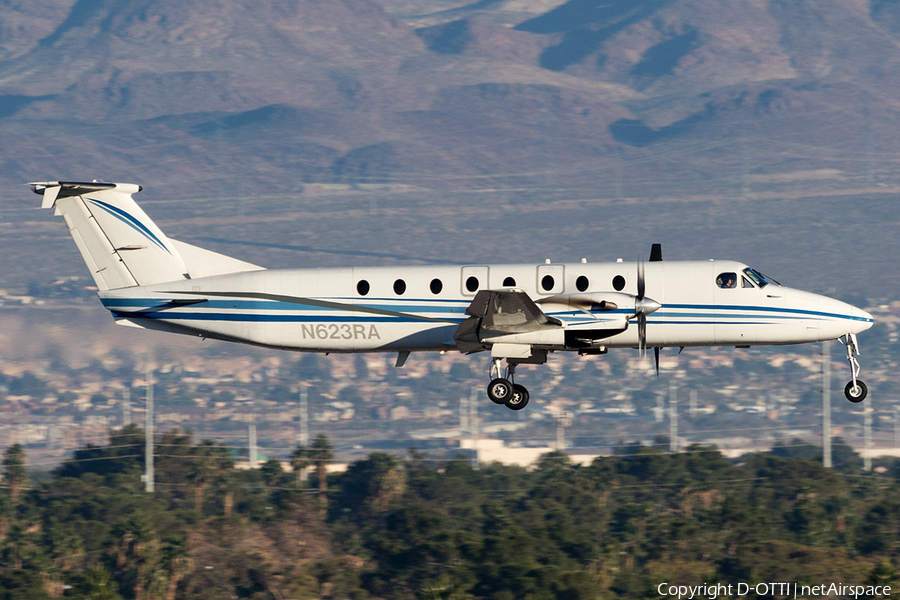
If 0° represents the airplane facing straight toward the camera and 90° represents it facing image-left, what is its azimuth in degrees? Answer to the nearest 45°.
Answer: approximately 270°
